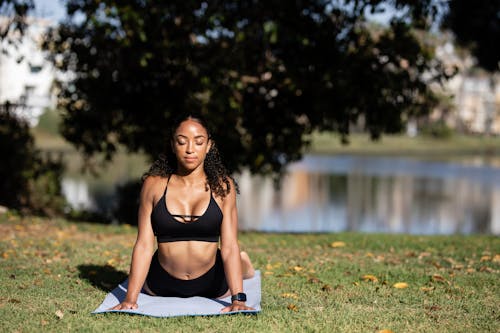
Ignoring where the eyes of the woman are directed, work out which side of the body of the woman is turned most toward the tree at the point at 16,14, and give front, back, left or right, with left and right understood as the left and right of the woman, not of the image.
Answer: back

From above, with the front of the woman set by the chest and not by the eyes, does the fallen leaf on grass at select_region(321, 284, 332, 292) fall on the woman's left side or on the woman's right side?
on the woman's left side

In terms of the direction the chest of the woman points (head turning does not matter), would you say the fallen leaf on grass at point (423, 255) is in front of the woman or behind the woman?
behind

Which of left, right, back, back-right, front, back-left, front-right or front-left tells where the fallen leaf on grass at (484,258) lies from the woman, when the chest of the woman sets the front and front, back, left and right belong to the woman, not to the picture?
back-left

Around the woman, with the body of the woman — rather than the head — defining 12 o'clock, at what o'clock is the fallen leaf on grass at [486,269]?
The fallen leaf on grass is roughly at 8 o'clock from the woman.

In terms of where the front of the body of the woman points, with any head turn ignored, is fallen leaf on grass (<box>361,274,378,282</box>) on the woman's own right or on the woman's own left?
on the woman's own left

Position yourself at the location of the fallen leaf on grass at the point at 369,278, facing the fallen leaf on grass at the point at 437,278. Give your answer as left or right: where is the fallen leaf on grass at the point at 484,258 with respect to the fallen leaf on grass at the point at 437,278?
left

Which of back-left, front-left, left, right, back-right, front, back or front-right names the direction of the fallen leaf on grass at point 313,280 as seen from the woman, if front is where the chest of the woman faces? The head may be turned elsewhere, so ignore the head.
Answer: back-left

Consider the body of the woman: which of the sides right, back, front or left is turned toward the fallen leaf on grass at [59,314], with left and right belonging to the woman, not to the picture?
right

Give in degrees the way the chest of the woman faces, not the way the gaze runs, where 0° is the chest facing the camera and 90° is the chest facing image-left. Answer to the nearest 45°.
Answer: approximately 0°

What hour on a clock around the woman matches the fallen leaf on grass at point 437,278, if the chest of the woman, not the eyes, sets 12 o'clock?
The fallen leaf on grass is roughly at 8 o'clock from the woman.
